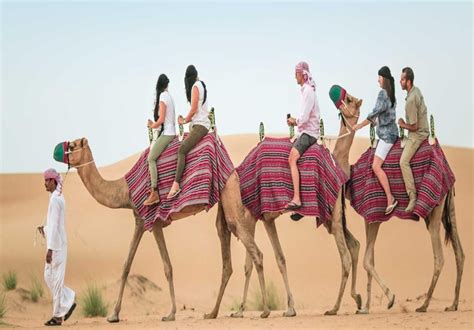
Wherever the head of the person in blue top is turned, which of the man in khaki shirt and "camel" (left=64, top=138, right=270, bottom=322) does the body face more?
the camel

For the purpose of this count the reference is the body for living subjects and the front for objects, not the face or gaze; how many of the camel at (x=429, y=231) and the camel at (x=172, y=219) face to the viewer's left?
2

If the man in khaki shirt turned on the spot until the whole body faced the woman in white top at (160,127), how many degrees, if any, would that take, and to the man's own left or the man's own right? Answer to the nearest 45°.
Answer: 0° — they already face them

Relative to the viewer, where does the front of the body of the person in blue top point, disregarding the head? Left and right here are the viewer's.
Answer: facing to the left of the viewer

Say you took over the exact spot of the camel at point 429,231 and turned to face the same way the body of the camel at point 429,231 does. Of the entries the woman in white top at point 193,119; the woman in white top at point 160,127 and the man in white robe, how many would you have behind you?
0

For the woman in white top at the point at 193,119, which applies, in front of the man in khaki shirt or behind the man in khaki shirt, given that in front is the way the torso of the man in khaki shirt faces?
in front

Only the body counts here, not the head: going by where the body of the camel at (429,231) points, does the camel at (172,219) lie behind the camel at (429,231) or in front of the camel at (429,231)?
in front

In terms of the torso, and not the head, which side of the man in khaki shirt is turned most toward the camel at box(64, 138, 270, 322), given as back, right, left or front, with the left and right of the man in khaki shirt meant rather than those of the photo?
front

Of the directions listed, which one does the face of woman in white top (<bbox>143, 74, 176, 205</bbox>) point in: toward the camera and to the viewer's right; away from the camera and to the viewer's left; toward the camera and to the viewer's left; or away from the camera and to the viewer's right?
away from the camera and to the viewer's left

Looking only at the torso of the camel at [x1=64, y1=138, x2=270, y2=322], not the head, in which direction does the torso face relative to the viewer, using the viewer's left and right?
facing to the left of the viewer

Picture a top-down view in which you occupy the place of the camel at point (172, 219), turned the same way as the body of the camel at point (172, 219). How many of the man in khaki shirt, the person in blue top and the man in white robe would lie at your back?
2

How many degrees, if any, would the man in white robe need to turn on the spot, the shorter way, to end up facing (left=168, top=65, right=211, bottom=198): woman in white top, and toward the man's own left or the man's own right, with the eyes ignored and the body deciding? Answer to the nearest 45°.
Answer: approximately 180°

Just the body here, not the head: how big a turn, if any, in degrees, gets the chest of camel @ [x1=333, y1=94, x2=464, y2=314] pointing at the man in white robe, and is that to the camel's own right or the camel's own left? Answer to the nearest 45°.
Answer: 0° — it already faces them

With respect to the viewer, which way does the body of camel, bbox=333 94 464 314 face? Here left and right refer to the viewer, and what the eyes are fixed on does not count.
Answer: facing to the left of the viewer

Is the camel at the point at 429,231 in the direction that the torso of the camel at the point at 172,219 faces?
no
